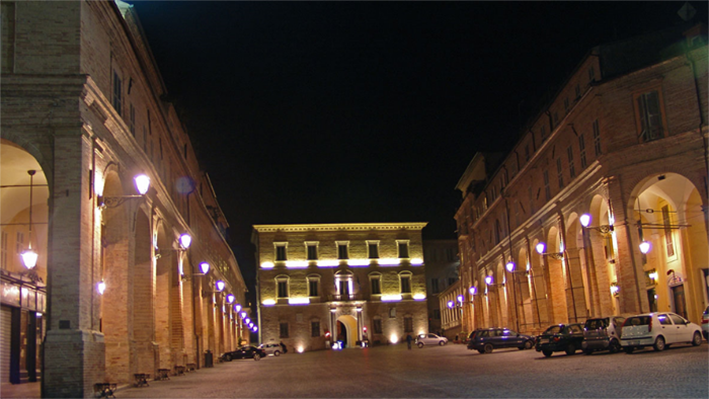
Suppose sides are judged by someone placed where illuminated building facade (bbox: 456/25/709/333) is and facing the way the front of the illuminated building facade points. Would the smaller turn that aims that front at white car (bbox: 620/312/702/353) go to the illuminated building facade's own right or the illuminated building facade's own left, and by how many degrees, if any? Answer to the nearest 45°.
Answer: approximately 45° to the illuminated building facade's own left

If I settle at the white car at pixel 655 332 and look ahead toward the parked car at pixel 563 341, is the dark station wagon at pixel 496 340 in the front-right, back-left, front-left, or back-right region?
front-right

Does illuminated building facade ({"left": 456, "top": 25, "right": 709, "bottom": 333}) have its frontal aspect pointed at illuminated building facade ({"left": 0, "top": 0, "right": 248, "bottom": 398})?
yes

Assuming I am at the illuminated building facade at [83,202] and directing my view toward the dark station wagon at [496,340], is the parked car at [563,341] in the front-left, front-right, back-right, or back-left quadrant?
front-right

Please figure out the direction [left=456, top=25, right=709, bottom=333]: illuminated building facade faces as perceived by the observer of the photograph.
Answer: facing the viewer and to the left of the viewer

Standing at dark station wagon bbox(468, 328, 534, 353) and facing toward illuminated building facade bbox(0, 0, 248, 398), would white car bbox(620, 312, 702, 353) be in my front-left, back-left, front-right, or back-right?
front-left

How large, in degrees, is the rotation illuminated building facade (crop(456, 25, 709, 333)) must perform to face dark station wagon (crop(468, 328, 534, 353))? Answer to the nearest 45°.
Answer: approximately 90° to its right

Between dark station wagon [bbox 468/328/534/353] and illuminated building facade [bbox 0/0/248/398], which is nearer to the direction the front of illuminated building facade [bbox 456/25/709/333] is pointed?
the illuminated building facade

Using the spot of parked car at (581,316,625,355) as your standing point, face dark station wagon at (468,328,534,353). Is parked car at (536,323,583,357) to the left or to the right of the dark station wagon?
left
